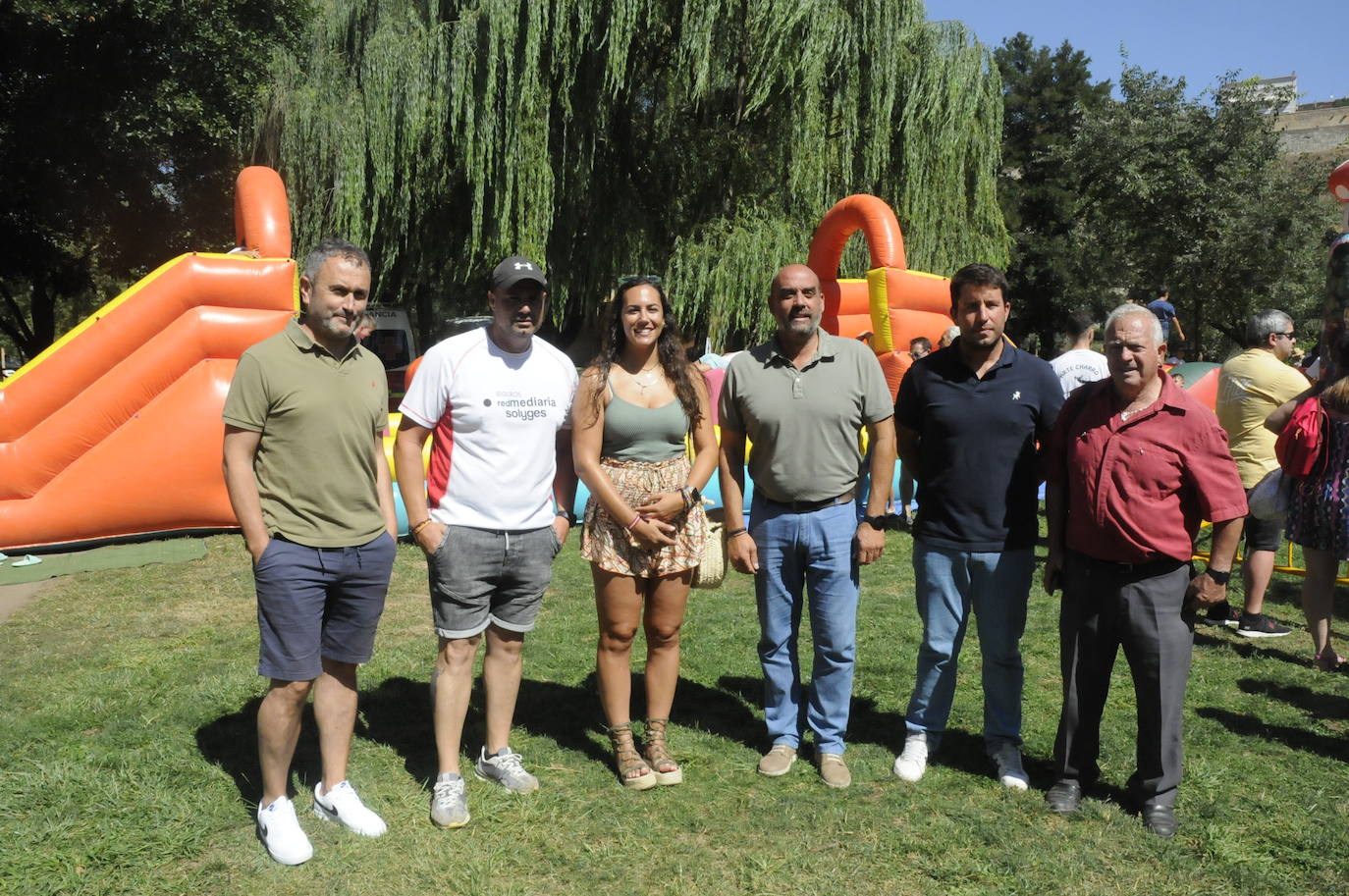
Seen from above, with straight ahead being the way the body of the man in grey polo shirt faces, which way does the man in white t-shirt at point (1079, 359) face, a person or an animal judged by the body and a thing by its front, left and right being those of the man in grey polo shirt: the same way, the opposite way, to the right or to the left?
the opposite way

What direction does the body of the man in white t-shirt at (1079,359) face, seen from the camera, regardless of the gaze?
away from the camera

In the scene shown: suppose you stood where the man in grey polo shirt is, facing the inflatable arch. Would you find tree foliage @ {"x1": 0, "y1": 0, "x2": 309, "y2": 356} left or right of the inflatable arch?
left

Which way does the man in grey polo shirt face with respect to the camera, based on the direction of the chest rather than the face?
toward the camera

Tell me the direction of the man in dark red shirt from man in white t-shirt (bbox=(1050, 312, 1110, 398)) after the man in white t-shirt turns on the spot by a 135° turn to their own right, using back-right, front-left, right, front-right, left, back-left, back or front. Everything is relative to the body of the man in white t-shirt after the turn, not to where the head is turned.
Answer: front-right

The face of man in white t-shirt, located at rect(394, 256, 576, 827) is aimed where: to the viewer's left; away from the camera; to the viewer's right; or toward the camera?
toward the camera

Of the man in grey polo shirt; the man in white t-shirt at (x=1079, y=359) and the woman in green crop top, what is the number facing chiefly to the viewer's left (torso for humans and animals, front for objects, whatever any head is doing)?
0

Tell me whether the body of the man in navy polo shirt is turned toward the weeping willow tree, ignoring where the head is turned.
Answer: no

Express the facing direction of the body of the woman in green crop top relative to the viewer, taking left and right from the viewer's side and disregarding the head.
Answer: facing the viewer

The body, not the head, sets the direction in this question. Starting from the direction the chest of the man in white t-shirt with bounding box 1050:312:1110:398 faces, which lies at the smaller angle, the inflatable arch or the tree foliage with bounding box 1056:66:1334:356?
the tree foliage

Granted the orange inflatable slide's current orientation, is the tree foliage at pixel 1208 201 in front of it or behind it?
behind

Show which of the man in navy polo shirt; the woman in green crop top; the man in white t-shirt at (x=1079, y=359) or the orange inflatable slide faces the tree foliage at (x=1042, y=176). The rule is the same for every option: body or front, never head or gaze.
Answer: the man in white t-shirt

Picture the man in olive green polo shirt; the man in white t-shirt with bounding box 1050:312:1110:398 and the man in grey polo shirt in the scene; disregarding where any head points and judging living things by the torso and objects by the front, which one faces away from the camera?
the man in white t-shirt

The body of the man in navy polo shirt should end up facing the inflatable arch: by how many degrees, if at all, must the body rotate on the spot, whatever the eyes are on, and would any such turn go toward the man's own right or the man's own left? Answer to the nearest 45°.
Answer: approximately 180°

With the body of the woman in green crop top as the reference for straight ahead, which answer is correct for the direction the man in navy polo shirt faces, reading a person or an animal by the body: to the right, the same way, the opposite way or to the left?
the same way

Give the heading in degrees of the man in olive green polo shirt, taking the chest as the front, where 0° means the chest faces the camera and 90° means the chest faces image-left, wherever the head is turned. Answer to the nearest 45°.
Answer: approximately 315°

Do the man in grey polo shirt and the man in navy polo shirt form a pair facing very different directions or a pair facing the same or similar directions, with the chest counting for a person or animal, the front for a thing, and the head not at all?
same or similar directions

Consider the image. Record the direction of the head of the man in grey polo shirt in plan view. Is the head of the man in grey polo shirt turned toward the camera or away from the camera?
toward the camera

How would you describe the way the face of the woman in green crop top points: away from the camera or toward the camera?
toward the camera

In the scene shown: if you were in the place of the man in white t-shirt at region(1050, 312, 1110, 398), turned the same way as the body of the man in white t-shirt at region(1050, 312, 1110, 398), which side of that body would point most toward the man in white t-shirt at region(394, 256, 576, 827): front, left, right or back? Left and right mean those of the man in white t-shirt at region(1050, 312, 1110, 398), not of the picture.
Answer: back

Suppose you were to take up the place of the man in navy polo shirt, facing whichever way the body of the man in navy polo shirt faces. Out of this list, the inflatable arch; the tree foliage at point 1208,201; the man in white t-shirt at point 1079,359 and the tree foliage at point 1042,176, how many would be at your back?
4

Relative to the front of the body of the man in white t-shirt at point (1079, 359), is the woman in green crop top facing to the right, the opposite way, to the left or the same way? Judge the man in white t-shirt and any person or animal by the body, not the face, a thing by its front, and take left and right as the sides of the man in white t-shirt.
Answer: the opposite way
